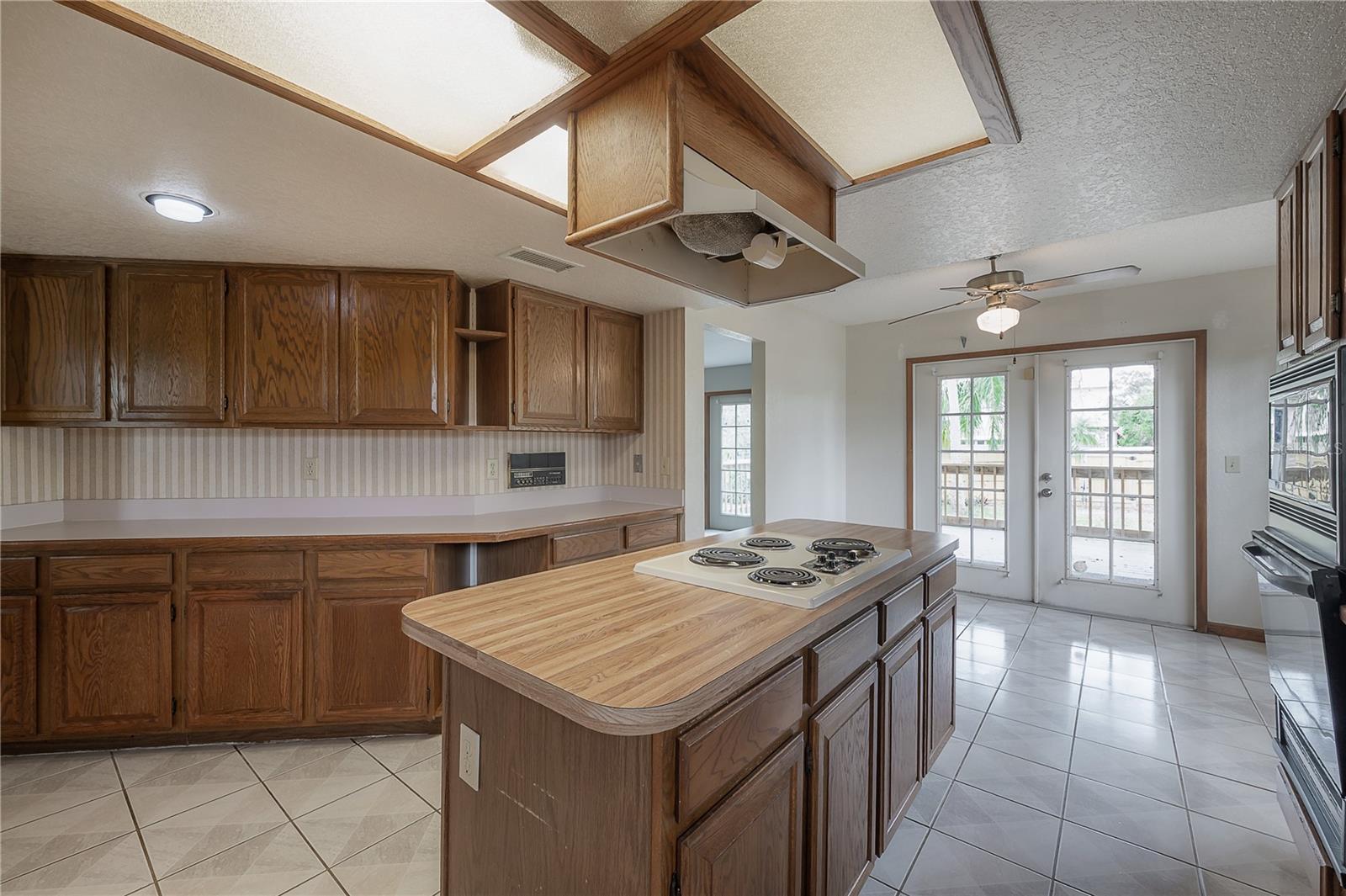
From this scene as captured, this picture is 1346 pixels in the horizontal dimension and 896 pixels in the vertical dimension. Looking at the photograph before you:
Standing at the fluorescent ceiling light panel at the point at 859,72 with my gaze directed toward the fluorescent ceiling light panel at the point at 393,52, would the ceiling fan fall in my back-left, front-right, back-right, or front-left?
back-right

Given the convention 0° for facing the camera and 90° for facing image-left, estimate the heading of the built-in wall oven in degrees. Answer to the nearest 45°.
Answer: approximately 90°

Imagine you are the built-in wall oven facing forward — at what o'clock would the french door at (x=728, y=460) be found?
The french door is roughly at 1 o'clock from the built-in wall oven.

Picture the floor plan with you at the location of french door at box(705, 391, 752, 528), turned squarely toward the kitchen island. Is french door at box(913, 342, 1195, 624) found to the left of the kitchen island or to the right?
left

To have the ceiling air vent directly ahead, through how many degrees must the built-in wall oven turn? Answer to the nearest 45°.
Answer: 0° — it already faces it
